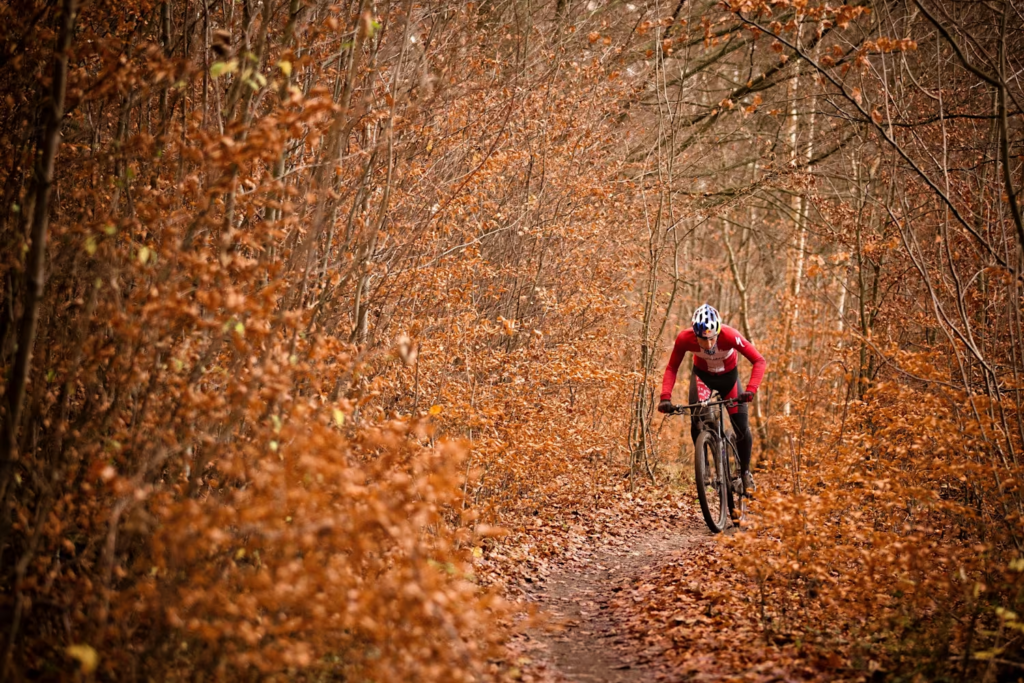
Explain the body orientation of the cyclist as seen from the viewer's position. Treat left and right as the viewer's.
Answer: facing the viewer

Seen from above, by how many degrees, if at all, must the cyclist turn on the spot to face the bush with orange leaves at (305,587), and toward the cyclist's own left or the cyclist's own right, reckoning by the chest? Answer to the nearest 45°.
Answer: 0° — they already face it
